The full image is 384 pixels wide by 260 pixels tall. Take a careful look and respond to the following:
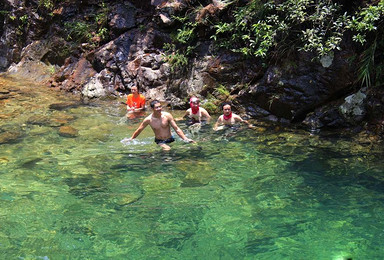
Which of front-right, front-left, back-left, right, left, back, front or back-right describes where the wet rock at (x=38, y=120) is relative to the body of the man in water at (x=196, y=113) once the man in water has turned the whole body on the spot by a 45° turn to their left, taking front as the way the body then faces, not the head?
back-right

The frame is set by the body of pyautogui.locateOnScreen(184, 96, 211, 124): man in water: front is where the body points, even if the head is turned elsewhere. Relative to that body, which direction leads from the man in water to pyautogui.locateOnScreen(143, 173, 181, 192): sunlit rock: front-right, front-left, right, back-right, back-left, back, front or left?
front

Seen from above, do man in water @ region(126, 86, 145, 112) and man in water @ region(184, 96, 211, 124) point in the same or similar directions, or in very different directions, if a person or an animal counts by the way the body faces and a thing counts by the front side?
same or similar directions

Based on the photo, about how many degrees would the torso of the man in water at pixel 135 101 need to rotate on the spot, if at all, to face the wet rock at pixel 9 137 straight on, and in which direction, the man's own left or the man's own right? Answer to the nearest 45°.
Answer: approximately 45° to the man's own right

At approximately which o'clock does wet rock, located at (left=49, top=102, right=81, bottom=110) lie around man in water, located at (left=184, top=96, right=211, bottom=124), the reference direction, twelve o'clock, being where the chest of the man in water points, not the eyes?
The wet rock is roughly at 4 o'clock from the man in water.

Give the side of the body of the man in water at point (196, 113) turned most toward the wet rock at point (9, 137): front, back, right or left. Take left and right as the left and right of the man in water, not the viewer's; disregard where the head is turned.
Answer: right

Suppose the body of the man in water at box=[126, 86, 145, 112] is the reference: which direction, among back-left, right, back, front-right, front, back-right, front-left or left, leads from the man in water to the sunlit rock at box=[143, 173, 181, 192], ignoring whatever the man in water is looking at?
front

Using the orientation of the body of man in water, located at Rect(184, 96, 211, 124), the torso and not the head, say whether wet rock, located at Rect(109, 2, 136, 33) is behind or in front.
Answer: behind

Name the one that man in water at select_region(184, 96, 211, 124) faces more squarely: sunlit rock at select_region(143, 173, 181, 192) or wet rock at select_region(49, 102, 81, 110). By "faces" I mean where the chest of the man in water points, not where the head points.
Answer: the sunlit rock

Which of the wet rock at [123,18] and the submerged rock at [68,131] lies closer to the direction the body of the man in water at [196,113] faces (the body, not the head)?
the submerged rock

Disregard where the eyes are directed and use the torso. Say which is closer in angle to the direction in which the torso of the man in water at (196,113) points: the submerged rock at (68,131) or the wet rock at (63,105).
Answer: the submerged rock

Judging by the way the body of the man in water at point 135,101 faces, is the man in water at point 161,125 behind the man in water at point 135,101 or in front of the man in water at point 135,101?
in front

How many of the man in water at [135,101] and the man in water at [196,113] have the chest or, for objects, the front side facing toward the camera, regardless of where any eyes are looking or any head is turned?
2

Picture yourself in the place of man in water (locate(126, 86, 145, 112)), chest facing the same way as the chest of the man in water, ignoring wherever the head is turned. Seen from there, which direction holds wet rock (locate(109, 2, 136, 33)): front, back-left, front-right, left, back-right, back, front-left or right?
back

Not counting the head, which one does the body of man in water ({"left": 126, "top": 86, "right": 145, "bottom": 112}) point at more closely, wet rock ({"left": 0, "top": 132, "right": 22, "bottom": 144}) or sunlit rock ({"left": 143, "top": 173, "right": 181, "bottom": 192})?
the sunlit rock

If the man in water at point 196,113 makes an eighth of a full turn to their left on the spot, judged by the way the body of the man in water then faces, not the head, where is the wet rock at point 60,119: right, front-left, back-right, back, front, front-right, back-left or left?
back-right

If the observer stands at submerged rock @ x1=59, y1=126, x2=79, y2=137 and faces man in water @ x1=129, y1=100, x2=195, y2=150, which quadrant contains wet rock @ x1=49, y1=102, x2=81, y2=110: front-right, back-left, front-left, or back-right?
back-left

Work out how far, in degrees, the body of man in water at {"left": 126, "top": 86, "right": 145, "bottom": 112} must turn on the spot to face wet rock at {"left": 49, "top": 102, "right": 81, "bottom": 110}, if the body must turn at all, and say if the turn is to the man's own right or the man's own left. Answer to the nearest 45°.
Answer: approximately 135° to the man's own right

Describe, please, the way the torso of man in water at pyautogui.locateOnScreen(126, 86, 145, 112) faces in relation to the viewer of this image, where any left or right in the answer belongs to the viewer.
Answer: facing the viewer

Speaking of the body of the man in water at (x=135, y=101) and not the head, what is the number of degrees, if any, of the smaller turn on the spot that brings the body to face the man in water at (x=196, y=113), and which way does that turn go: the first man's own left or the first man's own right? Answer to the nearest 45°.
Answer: approximately 45° to the first man's own left
